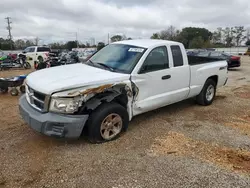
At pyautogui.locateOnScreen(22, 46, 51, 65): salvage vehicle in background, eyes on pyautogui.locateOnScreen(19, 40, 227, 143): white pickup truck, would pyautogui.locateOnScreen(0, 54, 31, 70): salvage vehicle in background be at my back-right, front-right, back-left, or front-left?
front-right

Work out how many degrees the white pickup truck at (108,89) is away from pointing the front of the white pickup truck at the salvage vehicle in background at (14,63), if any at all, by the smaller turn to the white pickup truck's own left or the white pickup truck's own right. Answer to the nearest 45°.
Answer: approximately 90° to the white pickup truck's own right

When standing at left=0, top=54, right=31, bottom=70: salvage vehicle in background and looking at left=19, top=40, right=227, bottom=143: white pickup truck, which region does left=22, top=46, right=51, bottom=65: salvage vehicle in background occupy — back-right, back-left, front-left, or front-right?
back-left

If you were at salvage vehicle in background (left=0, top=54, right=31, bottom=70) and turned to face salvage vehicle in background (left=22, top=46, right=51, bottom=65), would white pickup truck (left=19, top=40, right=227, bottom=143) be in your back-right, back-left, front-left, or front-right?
back-right

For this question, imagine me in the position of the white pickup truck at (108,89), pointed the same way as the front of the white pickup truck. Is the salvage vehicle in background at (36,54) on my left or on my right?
on my right

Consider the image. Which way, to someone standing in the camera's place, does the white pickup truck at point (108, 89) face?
facing the viewer and to the left of the viewer
